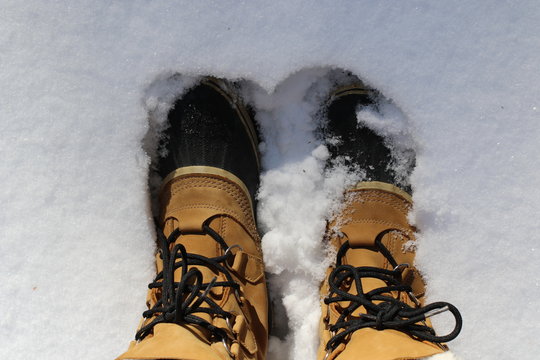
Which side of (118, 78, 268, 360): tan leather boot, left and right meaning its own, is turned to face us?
back
